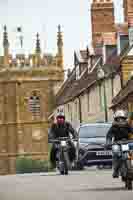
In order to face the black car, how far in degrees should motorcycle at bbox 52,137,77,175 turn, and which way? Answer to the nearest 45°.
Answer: approximately 180°

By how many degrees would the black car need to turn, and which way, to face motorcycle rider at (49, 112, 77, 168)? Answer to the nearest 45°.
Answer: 0° — it already faces them

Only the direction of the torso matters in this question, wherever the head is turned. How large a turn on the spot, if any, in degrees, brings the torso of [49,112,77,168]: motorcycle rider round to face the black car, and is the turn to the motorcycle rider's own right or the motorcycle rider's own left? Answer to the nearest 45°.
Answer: approximately 180°

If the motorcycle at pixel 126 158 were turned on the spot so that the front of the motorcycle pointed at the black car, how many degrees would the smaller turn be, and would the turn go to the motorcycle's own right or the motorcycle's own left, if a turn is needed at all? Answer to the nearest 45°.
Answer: approximately 180°

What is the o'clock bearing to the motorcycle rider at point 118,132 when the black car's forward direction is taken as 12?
The motorcycle rider is roughly at 12 o'clock from the black car.

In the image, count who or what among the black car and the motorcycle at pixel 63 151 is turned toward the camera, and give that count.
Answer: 2

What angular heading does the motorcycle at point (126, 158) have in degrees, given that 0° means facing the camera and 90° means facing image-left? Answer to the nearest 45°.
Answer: approximately 0°
